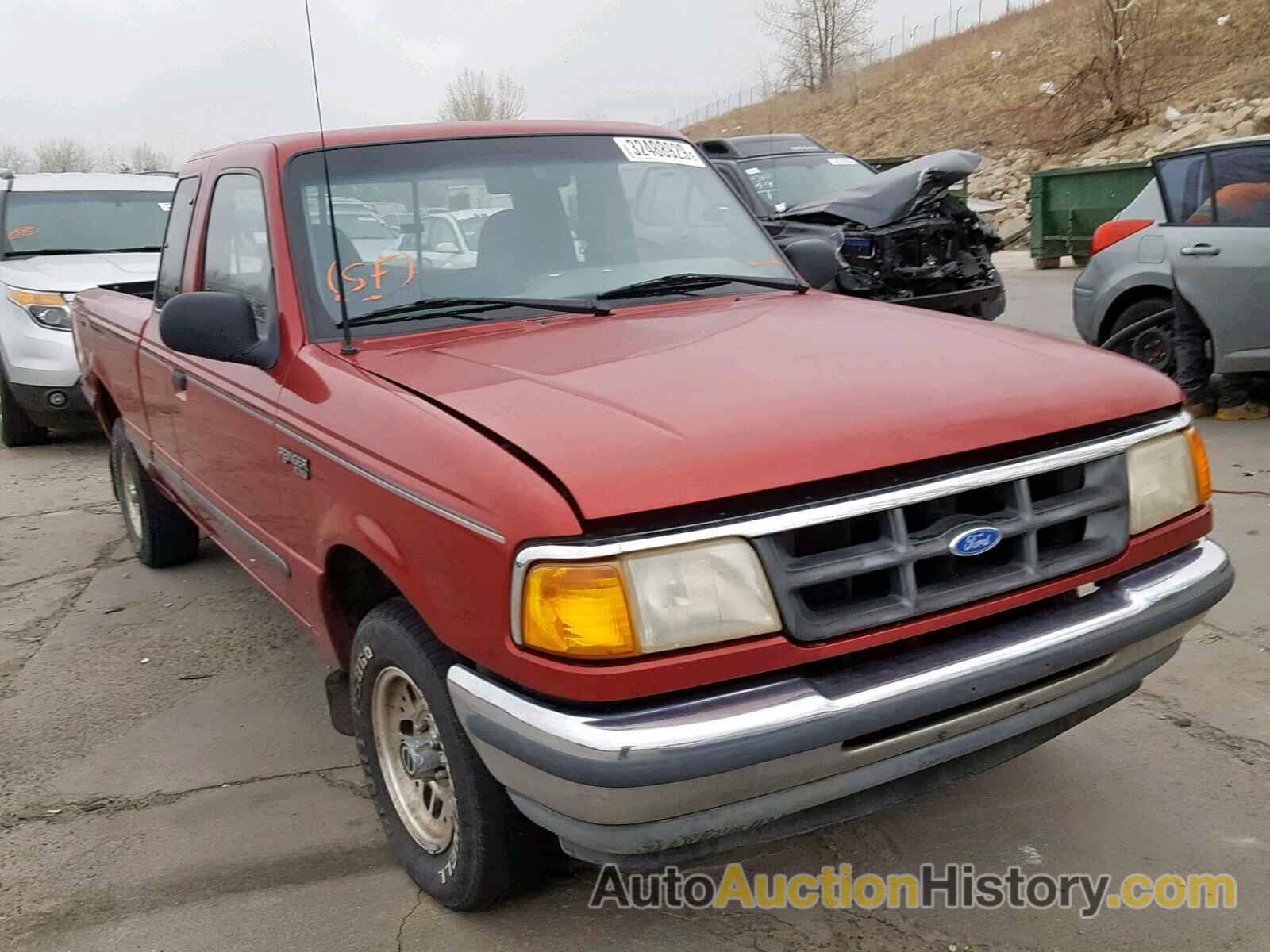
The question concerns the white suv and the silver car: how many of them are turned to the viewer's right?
1

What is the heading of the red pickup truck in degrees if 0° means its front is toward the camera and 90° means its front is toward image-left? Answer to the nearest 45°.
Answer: approximately 315°

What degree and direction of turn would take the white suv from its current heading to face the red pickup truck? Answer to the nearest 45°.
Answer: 0° — it already faces it

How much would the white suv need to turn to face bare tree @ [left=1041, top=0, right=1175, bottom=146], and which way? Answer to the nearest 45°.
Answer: approximately 135° to its left

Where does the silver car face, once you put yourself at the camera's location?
facing to the right of the viewer

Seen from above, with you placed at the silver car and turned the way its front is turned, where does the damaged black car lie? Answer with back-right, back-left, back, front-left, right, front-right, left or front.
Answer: back-left

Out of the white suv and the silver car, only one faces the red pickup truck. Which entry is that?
the white suv

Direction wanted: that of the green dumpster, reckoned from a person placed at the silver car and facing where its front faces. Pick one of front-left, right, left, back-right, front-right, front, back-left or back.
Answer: left

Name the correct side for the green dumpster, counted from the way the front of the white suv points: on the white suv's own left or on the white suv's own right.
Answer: on the white suv's own left

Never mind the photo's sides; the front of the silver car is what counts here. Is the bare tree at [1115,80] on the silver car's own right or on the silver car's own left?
on the silver car's own left

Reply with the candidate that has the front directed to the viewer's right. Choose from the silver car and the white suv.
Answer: the silver car
